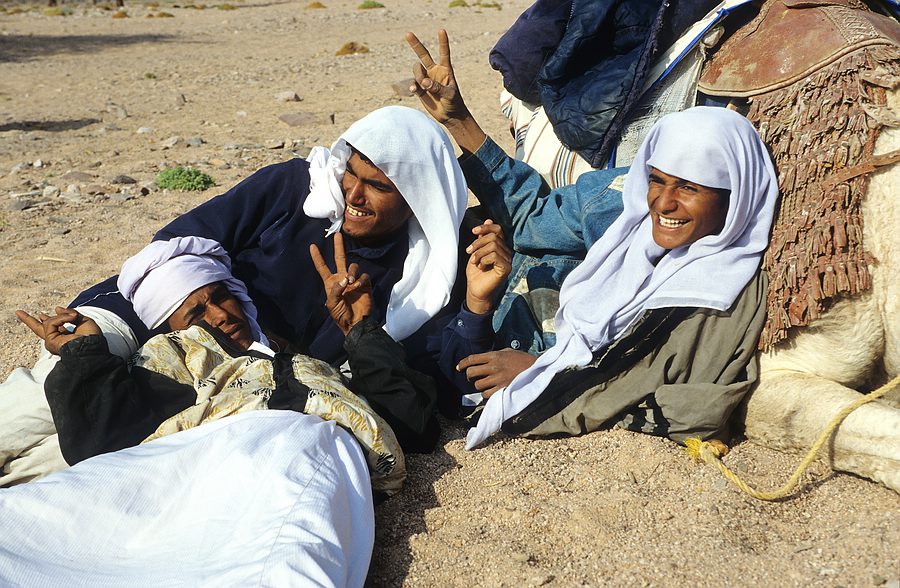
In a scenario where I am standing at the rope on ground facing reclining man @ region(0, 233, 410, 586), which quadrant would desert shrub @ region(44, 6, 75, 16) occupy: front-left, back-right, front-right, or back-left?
front-right

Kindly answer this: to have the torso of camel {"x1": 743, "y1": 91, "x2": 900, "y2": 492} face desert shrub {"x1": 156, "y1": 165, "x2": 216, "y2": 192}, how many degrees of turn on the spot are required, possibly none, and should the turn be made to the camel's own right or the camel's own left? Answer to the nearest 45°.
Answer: approximately 180°

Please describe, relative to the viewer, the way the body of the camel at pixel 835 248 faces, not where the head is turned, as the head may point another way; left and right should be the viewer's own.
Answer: facing the viewer and to the right of the viewer

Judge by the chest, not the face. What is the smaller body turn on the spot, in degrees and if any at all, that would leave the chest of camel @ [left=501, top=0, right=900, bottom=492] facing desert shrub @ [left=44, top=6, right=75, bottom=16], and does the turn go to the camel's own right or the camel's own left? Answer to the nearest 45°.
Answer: approximately 180°

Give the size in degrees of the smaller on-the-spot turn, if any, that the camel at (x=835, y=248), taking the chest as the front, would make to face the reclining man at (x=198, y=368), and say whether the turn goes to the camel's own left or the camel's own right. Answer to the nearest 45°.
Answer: approximately 135° to the camel's own right

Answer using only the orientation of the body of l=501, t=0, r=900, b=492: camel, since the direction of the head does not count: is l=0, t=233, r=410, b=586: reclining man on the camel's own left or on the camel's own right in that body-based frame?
on the camel's own right

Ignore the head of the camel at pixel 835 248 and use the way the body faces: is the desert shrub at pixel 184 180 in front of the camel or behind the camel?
behind

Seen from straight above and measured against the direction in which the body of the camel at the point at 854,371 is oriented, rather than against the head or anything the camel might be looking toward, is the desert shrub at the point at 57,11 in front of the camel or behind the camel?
behind
